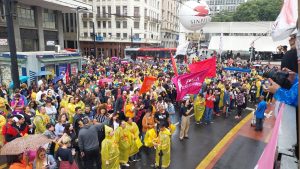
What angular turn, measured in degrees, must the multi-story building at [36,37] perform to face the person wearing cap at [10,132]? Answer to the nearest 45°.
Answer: approximately 45° to its right
